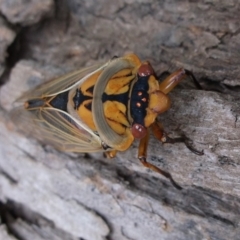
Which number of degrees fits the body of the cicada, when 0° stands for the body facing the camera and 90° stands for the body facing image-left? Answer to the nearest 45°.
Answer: approximately 270°
